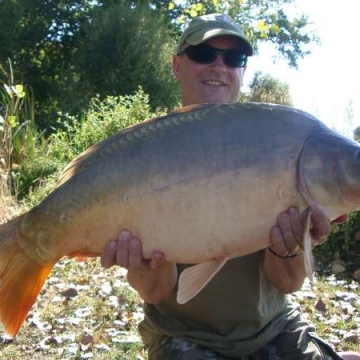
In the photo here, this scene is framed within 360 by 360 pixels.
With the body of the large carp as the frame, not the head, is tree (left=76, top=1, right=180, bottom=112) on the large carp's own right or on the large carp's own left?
on the large carp's own left

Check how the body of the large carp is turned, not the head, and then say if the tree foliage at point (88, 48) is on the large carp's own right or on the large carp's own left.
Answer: on the large carp's own left

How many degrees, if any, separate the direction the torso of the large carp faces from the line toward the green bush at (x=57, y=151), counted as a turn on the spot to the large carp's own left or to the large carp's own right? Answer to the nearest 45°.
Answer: approximately 90° to the large carp's own left

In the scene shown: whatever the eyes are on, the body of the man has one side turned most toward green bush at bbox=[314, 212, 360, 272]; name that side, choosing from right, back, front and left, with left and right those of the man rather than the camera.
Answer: back

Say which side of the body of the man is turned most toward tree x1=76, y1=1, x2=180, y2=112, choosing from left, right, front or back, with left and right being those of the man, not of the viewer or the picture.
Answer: back

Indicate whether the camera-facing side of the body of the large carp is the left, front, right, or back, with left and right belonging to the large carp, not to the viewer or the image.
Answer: right

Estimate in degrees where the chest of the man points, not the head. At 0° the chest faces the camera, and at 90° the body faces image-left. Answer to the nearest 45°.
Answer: approximately 0°

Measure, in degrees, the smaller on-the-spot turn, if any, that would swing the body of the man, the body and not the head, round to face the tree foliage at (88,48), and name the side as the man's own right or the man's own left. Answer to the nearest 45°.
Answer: approximately 180°

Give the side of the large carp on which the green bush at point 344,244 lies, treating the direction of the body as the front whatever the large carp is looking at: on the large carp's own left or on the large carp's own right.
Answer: on the large carp's own left
